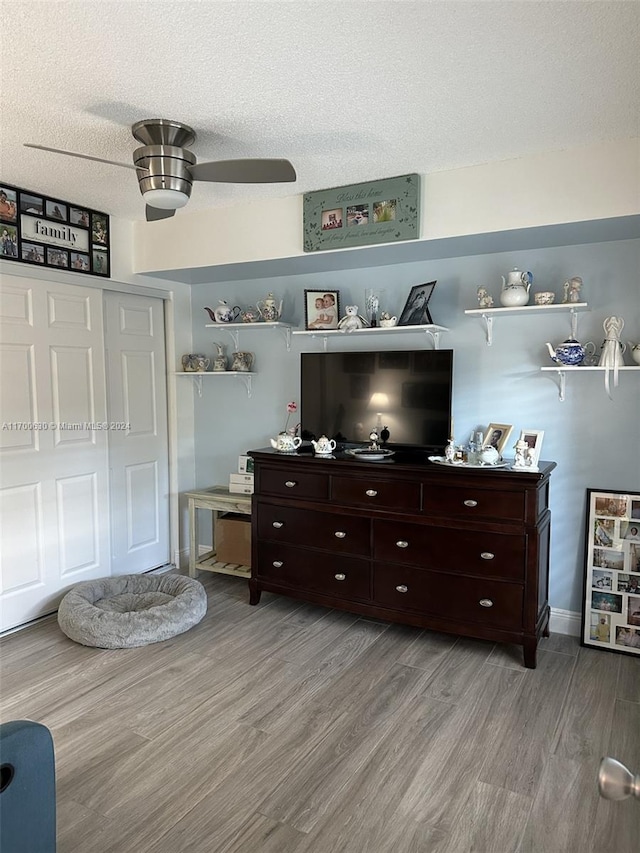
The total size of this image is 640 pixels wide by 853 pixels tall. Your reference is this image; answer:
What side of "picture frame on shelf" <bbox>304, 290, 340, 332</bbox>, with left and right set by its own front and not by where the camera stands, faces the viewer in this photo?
front

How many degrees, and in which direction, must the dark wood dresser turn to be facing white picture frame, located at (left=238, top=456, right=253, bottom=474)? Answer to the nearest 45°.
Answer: approximately 90° to its right

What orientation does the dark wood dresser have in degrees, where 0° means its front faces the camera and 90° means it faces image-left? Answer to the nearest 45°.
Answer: approximately 45°

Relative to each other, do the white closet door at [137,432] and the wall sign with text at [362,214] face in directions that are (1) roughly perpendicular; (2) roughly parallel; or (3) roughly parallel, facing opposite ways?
roughly perpendicular

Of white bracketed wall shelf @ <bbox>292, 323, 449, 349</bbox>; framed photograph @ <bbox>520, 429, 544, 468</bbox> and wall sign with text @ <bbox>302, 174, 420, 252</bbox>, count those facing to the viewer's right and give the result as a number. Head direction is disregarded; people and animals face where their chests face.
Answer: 0

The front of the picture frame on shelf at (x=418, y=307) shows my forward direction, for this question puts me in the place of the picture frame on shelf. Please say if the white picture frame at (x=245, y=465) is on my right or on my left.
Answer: on my right

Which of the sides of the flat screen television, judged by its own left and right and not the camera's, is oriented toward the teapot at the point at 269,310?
right

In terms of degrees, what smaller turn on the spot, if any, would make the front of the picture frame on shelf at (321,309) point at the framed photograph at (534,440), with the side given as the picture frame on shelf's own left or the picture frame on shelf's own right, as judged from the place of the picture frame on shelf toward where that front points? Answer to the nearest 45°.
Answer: approximately 45° to the picture frame on shelf's own left

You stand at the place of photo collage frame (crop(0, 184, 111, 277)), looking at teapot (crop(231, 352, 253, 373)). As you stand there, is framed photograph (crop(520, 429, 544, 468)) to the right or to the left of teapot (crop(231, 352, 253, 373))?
right

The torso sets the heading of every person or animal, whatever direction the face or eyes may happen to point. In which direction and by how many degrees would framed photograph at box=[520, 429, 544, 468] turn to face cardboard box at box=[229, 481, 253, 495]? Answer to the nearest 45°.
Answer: approximately 45° to its right

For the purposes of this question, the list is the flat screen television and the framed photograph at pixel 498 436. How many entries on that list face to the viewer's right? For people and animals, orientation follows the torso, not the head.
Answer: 0

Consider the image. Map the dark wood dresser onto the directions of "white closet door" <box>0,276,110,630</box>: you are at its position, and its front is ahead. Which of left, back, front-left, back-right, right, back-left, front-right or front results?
front

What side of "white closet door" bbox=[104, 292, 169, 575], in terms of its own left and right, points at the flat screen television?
front
